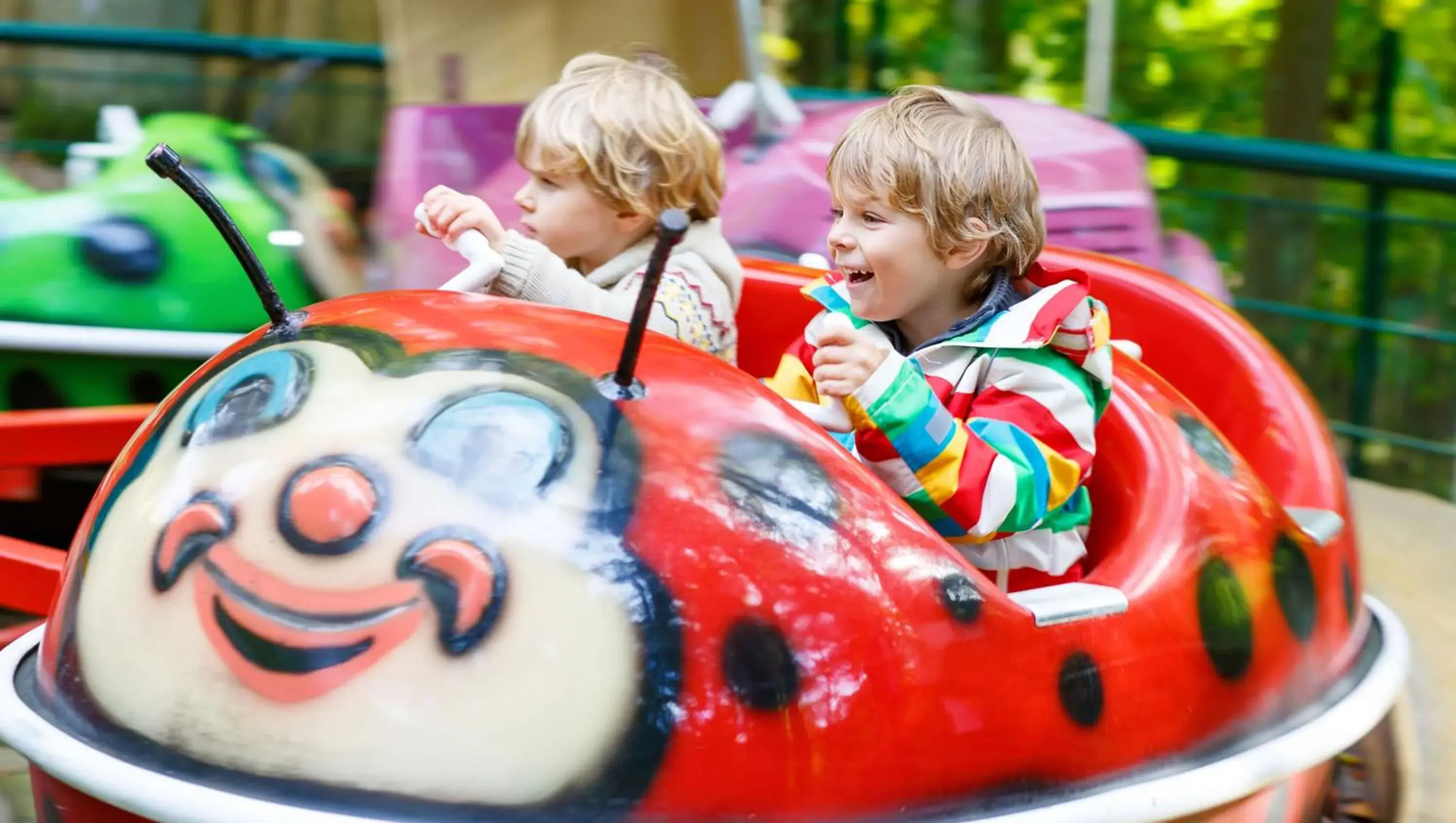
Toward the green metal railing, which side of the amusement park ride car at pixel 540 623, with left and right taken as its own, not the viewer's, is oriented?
back

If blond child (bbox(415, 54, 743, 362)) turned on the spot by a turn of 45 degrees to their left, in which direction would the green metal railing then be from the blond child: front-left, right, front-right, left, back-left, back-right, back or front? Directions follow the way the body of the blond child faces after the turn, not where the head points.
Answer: back

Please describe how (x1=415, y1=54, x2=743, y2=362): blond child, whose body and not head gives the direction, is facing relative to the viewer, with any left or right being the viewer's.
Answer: facing to the left of the viewer

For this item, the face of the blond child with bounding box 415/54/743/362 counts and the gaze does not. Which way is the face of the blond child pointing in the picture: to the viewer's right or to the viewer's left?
to the viewer's left

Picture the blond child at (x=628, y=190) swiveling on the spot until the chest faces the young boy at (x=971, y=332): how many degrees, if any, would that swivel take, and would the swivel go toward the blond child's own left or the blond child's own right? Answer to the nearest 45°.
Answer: approximately 135° to the blond child's own left

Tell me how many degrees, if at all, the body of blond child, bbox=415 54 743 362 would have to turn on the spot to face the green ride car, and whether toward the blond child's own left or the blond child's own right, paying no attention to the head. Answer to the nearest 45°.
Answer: approximately 45° to the blond child's own right

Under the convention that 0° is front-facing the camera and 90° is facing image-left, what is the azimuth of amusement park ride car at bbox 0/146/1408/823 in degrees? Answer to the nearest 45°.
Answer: approximately 45°
